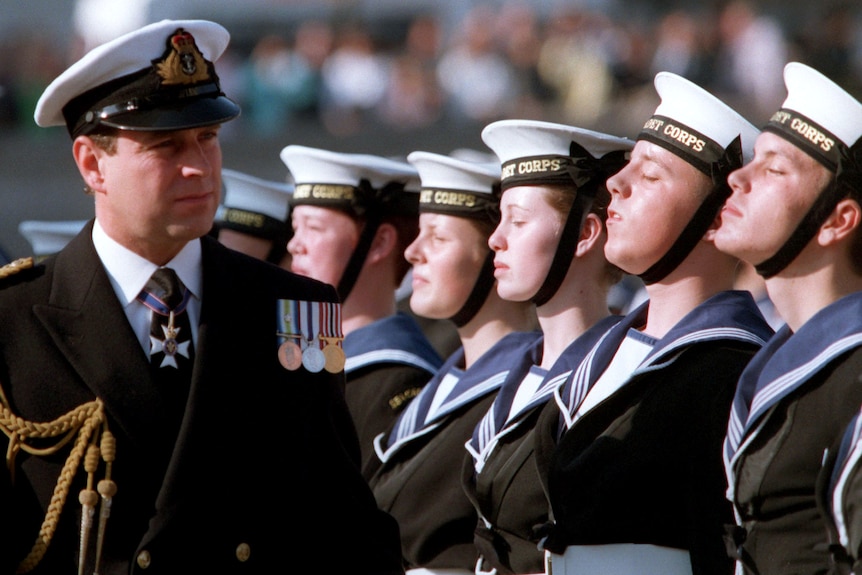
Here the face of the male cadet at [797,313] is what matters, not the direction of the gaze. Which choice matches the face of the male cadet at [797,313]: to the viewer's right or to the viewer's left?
to the viewer's left

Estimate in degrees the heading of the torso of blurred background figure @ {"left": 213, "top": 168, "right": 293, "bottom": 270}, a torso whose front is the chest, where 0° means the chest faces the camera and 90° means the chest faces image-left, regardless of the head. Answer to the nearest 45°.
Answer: approximately 45°

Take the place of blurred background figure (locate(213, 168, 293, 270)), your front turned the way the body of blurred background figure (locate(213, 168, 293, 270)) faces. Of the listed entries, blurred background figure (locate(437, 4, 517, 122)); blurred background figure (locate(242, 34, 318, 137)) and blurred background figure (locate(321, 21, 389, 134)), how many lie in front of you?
0

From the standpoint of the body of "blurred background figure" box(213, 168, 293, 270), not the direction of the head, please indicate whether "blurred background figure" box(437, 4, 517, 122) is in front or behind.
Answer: behind

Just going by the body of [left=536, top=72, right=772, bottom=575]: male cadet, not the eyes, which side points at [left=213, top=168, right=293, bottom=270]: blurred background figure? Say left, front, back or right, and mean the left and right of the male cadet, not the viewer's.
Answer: right

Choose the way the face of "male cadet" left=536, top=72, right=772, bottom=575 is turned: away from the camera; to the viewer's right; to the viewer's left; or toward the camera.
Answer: to the viewer's left

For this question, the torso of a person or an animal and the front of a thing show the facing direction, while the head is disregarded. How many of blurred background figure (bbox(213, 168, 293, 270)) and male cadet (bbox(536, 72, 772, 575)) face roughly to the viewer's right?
0

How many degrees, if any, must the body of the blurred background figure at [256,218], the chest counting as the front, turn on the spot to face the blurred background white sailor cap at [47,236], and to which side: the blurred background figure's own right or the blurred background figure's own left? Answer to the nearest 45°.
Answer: approximately 90° to the blurred background figure's own right

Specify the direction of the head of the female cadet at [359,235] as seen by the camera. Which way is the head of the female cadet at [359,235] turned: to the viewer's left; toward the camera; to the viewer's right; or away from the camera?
to the viewer's left

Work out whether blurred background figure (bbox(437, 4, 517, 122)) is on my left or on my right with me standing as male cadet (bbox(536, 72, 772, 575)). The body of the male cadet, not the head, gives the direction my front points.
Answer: on my right

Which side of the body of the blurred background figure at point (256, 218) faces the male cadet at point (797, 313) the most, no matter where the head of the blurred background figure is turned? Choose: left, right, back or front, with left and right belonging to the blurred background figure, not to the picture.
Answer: left

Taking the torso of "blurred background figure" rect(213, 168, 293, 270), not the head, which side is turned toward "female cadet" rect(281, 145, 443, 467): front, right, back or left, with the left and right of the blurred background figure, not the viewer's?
left

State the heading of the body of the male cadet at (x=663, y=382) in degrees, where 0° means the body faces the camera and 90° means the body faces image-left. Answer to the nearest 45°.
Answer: approximately 45°

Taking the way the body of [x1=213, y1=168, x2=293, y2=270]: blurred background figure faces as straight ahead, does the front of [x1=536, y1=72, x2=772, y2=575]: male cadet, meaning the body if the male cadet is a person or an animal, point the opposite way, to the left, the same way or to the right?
the same way
